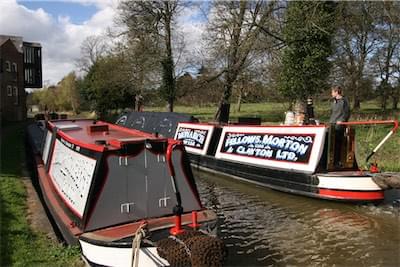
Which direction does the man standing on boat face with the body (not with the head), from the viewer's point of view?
to the viewer's left

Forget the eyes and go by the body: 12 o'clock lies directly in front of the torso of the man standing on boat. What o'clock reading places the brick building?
The brick building is roughly at 1 o'clock from the man standing on boat.

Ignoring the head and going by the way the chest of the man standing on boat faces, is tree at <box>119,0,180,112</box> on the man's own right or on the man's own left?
on the man's own right

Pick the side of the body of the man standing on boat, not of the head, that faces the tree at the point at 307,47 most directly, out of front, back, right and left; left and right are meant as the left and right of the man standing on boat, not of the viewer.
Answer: right

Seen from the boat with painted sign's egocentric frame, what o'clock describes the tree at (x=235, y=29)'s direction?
The tree is roughly at 1 o'clock from the boat with painted sign.

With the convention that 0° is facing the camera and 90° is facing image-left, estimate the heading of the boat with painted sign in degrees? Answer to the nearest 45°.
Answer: approximately 135°
